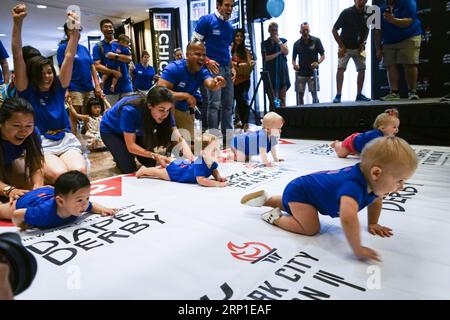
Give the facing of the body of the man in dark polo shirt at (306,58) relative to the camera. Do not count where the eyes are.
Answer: toward the camera

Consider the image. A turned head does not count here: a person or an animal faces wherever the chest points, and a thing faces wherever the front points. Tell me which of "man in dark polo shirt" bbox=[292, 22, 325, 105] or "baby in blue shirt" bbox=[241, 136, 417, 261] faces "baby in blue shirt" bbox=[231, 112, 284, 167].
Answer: the man in dark polo shirt

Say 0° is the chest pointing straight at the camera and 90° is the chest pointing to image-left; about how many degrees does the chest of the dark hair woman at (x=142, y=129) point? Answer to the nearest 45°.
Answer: approximately 315°

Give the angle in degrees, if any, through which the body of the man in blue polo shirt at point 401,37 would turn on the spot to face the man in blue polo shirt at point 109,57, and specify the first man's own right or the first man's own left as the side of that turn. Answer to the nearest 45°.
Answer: approximately 45° to the first man's own right

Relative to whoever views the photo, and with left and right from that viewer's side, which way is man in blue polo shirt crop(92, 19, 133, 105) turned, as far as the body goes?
facing the viewer and to the right of the viewer

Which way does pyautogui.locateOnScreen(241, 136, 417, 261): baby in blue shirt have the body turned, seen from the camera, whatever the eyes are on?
to the viewer's right

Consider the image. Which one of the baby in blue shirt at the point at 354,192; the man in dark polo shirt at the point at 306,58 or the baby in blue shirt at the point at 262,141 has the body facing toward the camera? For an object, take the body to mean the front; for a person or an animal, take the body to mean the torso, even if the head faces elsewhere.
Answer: the man in dark polo shirt

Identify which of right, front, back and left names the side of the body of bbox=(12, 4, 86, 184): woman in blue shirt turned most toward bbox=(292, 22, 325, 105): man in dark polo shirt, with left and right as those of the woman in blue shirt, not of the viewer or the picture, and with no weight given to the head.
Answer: left

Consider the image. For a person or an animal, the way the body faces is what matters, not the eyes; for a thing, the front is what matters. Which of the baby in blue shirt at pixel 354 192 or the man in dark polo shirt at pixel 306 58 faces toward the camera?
the man in dark polo shirt

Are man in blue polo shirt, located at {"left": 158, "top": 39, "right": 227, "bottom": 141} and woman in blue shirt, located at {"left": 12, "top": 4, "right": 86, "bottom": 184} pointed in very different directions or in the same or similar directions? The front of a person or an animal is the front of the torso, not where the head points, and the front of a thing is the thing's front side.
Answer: same or similar directions
